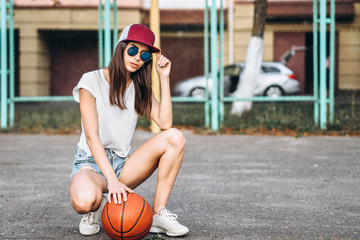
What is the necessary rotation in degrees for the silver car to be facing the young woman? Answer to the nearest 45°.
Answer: approximately 90° to its left

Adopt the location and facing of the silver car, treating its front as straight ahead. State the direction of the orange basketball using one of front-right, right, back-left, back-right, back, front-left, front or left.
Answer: left

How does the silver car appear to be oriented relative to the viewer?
to the viewer's left

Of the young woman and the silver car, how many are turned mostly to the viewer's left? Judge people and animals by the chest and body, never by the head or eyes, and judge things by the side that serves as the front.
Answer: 1

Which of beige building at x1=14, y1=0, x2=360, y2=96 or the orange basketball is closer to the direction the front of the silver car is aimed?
the beige building

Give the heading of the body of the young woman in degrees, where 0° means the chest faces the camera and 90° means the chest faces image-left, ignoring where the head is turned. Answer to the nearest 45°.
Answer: approximately 315°

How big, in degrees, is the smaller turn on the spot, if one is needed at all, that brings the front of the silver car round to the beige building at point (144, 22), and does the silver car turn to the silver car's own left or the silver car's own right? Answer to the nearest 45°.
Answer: approximately 45° to the silver car's own right
